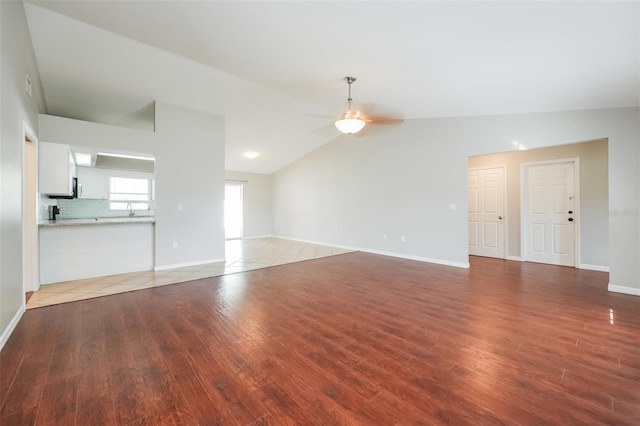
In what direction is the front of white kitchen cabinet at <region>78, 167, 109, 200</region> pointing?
toward the camera

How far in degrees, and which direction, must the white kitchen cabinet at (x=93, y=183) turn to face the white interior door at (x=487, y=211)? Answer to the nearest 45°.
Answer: approximately 45° to its left

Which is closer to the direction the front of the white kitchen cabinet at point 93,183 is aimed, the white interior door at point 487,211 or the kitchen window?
the white interior door

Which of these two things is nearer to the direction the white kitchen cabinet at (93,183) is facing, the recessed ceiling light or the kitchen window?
the recessed ceiling light

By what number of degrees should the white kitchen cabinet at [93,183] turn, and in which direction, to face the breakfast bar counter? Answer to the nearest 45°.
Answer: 0° — it already faces it

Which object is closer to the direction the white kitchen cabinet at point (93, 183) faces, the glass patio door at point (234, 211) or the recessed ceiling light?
the recessed ceiling light

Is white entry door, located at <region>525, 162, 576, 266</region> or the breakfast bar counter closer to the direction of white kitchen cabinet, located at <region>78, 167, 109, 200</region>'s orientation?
the breakfast bar counter

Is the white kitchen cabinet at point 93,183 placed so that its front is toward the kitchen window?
no

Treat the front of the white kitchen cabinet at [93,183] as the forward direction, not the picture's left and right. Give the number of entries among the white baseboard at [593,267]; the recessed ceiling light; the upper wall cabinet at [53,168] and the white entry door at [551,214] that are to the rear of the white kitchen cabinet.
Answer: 0

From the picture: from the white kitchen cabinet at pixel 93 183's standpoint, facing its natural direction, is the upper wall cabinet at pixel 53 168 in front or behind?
in front

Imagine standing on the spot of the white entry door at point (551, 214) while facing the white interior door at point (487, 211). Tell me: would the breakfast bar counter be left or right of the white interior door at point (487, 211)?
left

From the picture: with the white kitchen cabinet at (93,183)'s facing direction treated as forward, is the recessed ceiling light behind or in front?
in front

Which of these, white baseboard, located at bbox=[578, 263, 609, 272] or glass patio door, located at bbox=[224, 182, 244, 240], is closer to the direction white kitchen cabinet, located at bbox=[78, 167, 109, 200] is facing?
the white baseboard

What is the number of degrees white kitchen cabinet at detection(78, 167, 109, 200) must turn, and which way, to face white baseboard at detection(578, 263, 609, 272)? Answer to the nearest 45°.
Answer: approximately 45° to its left
